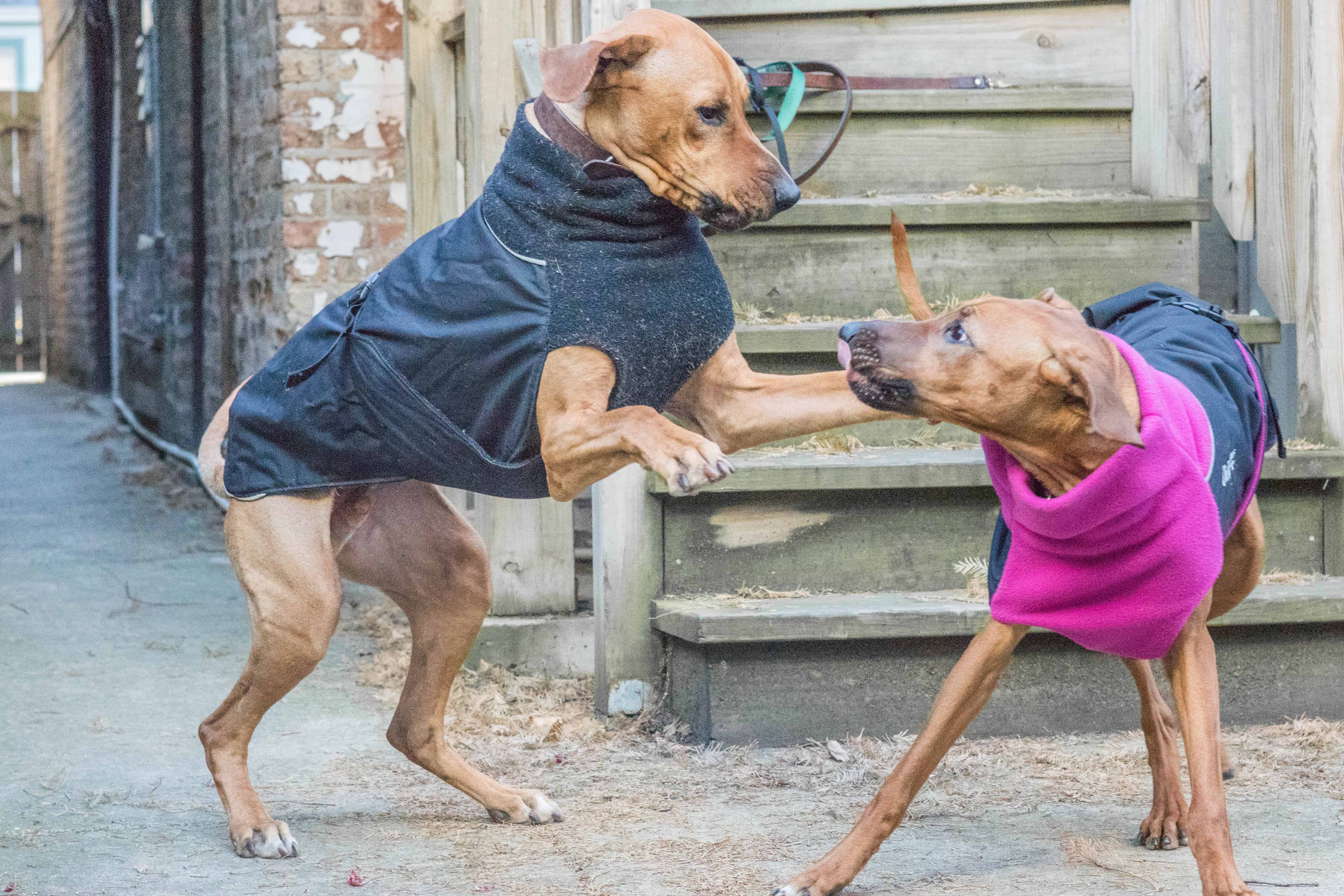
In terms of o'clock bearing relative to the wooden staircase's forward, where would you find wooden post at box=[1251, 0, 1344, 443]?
The wooden post is roughly at 8 o'clock from the wooden staircase.

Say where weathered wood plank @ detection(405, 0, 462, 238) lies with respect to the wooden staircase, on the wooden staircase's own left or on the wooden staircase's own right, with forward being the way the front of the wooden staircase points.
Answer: on the wooden staircase's own right

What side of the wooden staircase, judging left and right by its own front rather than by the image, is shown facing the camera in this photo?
front

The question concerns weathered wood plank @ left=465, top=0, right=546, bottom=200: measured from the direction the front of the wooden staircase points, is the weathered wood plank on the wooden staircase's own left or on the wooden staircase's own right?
on the wooden staircase's own right
